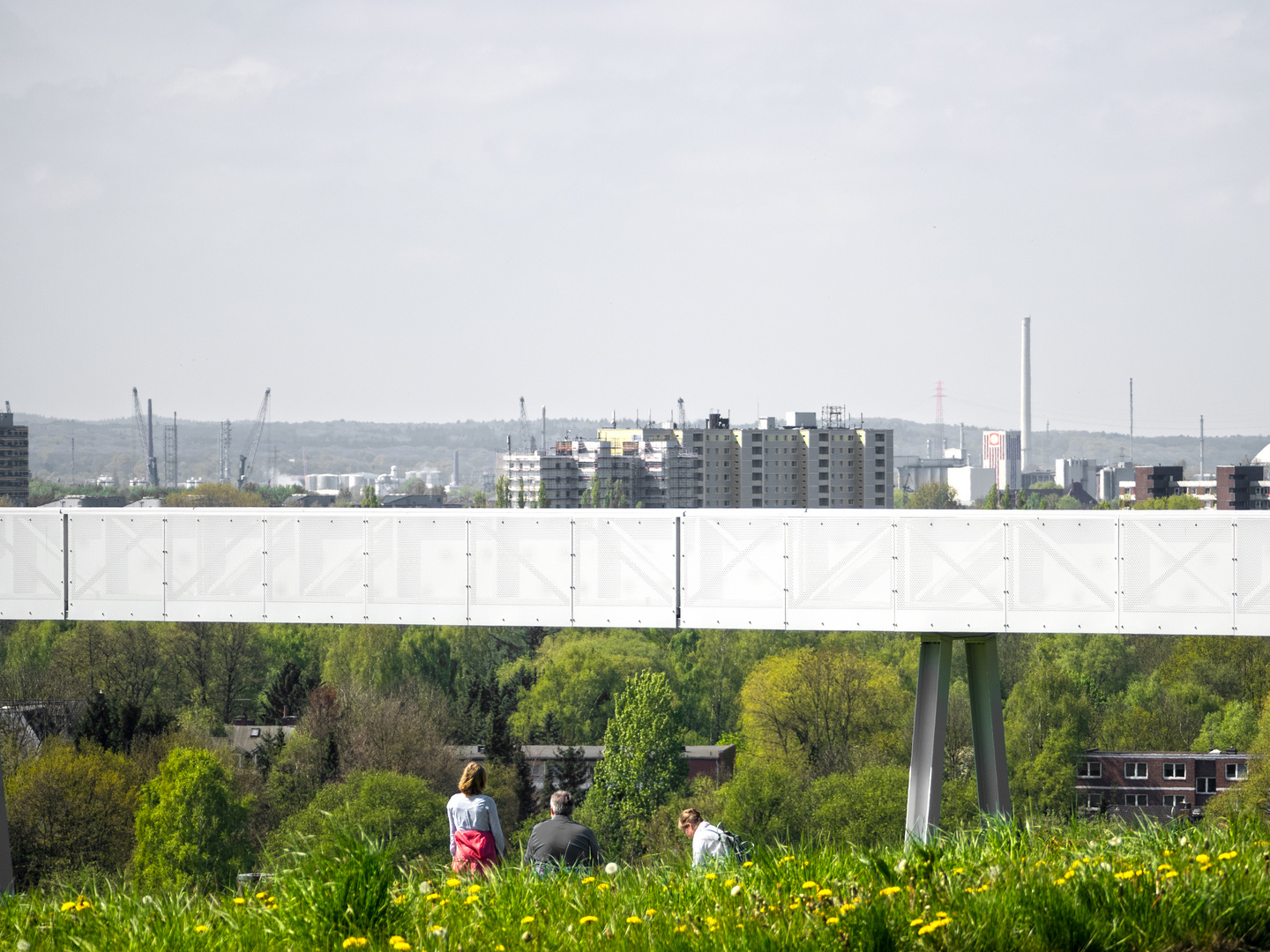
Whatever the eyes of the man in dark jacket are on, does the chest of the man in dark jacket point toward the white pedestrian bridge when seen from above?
yes

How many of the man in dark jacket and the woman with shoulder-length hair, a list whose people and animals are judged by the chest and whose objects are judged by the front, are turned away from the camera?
2

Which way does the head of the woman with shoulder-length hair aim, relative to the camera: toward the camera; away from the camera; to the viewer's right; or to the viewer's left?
away from the camera

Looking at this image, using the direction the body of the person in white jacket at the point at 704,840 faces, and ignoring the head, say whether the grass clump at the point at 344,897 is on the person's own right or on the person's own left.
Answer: on the person's own left

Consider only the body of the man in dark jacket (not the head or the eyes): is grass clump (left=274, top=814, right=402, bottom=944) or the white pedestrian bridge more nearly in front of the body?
the white pedestrian bridge

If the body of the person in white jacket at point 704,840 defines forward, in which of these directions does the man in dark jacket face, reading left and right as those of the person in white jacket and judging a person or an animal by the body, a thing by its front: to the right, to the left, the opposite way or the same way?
to the right

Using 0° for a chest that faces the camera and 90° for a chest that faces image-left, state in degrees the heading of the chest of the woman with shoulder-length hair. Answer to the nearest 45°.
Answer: approximately 180°

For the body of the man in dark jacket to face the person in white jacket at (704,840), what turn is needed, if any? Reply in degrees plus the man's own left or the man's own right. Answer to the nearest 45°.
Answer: approximately 90° to the man's own right

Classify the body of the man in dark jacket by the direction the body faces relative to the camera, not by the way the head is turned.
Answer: away from the camera

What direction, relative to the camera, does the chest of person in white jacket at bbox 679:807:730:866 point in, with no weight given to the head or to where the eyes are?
to the viewer's left

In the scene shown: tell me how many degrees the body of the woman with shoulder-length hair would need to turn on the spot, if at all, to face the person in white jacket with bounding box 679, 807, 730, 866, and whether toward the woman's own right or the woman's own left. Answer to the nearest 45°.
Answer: approximately 90° to the woman's own right
